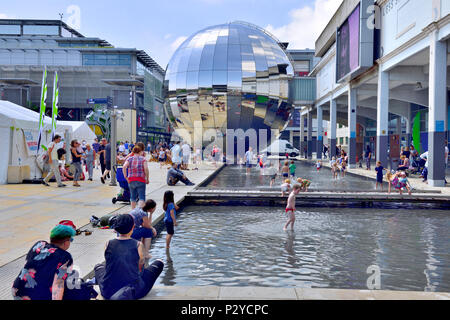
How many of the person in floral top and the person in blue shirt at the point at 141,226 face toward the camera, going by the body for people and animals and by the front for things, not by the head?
0

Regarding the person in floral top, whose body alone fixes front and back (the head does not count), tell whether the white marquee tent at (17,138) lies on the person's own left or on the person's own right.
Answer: on the person's own left

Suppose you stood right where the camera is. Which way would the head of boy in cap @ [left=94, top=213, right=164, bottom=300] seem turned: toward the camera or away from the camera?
away from the camera

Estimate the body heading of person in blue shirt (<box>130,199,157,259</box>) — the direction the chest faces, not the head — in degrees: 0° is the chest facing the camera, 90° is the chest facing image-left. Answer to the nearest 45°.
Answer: approximately 270°

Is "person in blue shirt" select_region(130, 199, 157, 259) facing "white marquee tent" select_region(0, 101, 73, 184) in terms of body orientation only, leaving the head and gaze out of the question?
no

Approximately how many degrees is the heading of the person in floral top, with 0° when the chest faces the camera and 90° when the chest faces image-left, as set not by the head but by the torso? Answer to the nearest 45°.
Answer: approximately 225°

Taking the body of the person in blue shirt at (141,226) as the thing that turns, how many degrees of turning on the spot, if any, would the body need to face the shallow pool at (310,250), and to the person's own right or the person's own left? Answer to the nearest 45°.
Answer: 0° — they already face it

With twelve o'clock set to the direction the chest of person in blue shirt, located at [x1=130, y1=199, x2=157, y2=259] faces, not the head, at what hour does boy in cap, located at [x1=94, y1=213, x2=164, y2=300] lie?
The boy in cap is roughly at 3 o'clock from the person in blue shirt.
